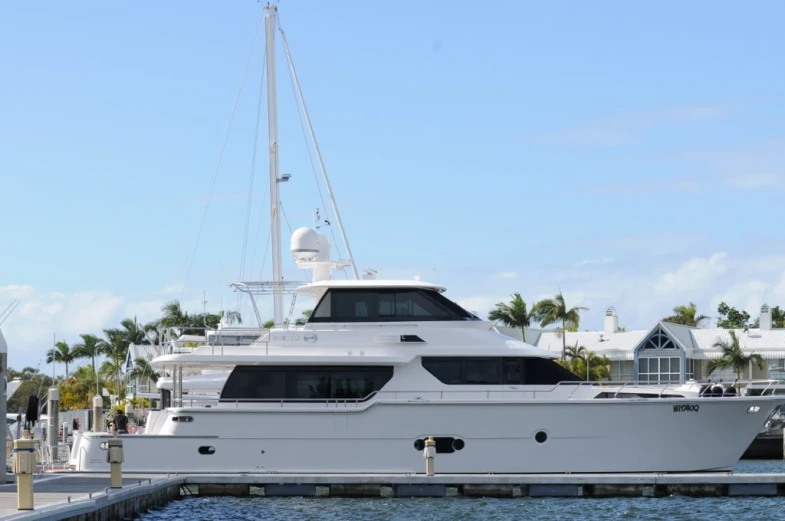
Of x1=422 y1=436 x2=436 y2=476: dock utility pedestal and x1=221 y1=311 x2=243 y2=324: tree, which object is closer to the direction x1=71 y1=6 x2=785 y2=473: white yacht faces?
the dock utility pedestal

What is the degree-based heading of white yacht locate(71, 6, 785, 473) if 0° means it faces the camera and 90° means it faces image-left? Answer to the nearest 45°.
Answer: approximately 270°

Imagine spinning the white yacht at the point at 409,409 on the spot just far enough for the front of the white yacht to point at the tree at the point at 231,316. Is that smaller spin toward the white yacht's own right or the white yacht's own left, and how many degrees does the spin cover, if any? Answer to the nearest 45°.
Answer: approximately 135° to the white yacht's own left

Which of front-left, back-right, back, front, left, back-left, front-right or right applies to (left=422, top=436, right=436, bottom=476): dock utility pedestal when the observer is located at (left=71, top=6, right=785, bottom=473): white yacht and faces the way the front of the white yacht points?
right

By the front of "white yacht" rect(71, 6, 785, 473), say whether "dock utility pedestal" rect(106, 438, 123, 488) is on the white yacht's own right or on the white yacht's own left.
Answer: on the white yacht's own right

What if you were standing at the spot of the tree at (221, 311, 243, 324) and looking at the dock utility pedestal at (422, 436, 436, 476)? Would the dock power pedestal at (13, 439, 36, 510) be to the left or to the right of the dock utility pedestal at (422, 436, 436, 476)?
right
